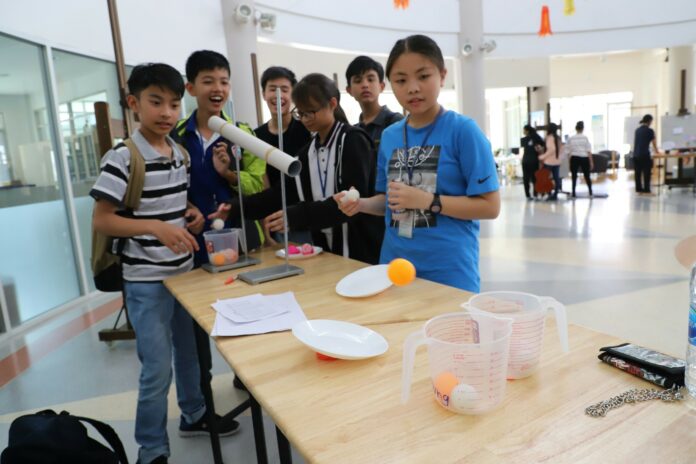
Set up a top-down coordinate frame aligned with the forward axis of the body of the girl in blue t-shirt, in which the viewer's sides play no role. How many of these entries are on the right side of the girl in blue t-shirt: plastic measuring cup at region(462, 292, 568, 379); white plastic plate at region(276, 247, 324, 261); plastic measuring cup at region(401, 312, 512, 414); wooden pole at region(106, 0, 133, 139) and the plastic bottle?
2

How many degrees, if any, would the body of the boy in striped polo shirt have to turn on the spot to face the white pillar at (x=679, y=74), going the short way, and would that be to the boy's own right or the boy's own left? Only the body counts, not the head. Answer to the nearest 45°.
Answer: approximately 90° to the boy's own left

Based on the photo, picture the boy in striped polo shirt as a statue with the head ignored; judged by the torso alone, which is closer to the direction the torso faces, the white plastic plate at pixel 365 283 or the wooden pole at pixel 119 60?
the white plastic plate

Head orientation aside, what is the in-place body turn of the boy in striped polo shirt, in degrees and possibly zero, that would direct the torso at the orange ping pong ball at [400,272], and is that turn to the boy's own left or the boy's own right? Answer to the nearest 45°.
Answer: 0° — they already face it

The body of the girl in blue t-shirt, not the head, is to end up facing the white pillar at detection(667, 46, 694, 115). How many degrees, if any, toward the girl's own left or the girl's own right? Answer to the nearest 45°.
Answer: approximately 180°

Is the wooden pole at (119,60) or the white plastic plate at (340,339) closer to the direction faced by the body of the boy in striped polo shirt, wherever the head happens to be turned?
the white plastic plate
